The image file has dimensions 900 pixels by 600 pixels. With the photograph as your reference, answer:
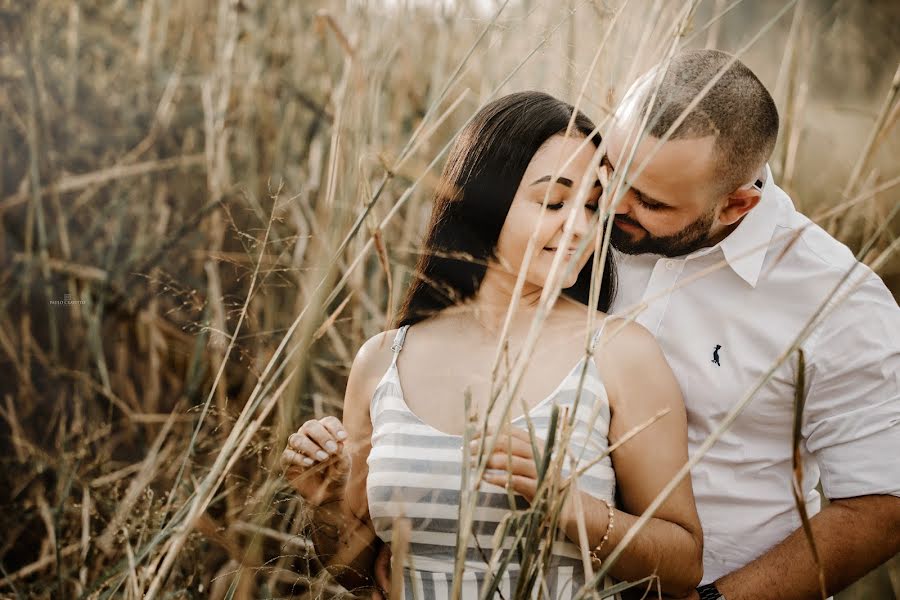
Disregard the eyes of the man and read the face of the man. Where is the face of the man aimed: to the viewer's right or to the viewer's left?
to the viewer's left

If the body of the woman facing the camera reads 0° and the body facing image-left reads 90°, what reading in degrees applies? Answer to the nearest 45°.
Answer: approximately 0°

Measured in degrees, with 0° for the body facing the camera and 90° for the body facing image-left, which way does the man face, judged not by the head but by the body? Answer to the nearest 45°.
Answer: approximately 45°
